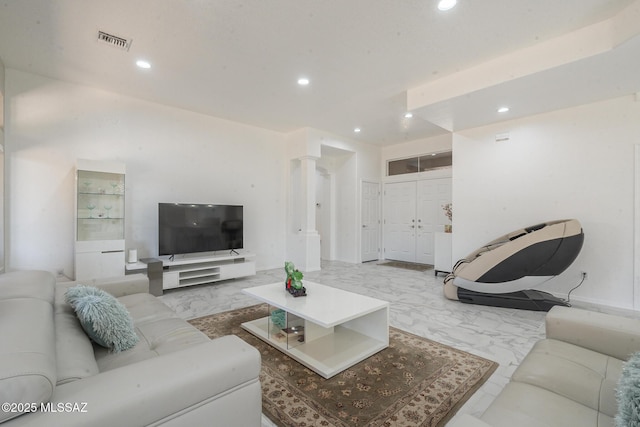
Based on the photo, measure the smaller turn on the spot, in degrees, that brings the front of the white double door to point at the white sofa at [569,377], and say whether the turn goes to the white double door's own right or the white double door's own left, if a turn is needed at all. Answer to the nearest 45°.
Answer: approximately 45° to the white double door's own left

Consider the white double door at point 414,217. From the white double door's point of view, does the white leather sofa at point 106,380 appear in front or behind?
in front

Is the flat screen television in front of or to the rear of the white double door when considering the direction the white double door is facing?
in front

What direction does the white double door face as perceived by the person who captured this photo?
facing the viewer and to the left of the viewer

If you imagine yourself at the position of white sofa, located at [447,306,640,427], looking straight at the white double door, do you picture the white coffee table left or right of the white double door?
left

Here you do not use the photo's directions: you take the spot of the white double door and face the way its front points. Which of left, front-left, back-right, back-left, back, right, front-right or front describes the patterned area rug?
front-left
